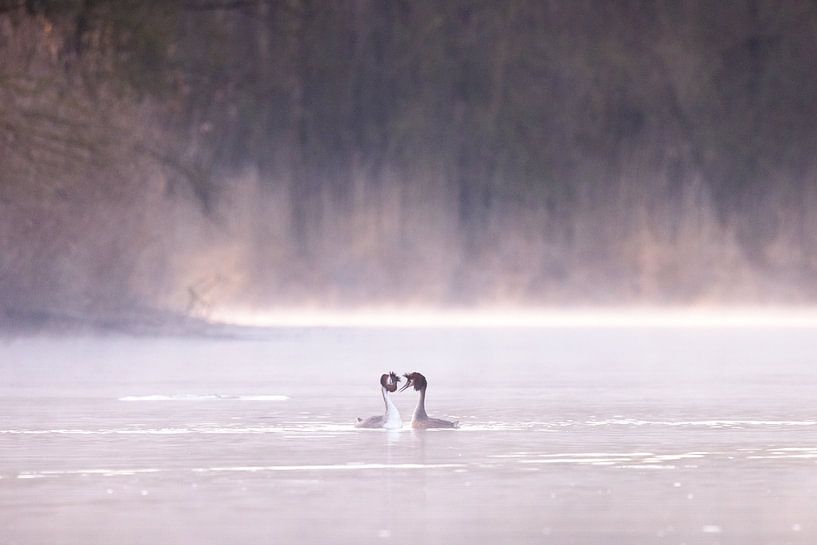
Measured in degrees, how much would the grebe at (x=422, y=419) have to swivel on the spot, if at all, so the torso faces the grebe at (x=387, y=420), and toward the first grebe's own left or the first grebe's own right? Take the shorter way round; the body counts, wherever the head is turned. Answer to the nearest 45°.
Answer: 0° — it already faces it

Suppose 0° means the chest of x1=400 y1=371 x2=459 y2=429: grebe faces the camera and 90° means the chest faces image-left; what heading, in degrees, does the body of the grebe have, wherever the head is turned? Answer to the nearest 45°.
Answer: approximately 90°
